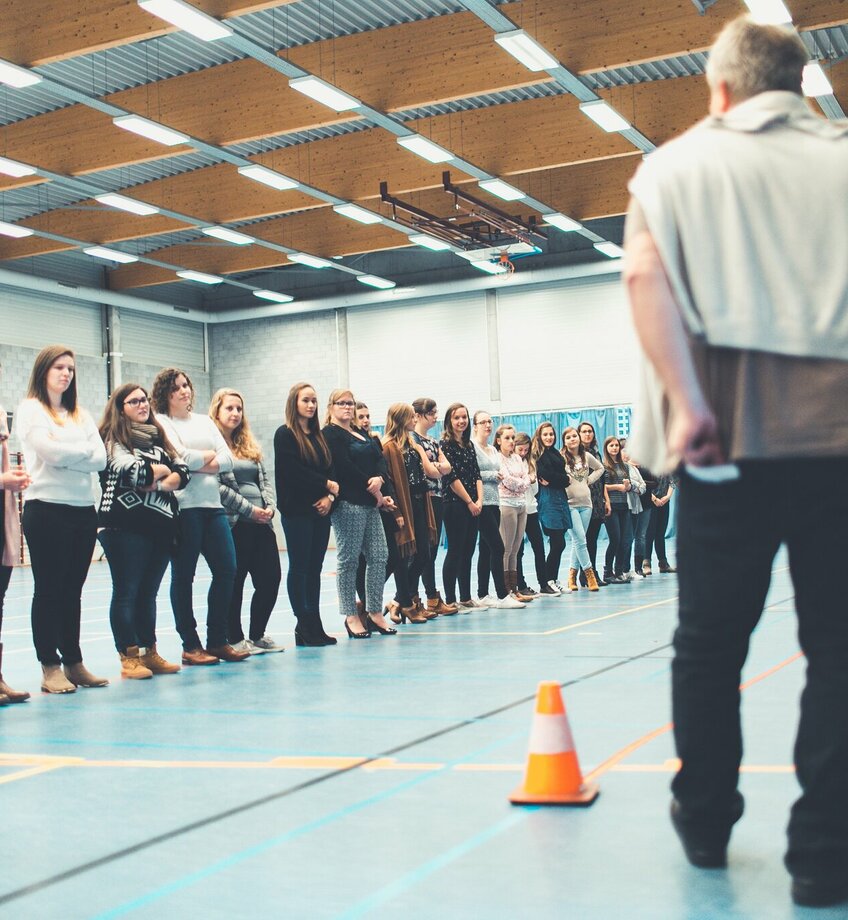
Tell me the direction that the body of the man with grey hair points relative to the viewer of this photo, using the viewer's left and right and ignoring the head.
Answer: facing away from the viewer

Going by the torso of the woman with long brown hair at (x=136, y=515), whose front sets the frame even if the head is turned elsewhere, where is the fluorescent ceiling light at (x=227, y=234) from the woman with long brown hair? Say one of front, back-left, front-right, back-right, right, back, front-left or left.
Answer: back-left

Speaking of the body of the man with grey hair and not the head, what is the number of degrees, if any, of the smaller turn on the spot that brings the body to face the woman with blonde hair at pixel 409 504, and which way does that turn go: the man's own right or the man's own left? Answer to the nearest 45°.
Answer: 0° — they already face them

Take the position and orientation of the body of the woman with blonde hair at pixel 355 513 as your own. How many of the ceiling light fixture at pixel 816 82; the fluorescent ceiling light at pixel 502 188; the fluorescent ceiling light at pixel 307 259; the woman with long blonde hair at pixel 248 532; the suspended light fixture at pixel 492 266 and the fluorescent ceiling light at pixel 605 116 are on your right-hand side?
1

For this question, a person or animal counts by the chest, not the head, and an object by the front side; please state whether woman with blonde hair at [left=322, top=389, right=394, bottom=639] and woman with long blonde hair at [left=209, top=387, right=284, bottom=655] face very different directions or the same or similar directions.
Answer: same or similar directions

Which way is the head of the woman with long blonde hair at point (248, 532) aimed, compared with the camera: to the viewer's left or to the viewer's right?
to the viewer's right

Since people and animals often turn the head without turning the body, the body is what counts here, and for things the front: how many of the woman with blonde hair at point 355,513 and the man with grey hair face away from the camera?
1

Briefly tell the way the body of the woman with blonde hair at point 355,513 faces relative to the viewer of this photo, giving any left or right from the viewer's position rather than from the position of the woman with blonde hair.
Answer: facing the viewer and to the right of the viewer

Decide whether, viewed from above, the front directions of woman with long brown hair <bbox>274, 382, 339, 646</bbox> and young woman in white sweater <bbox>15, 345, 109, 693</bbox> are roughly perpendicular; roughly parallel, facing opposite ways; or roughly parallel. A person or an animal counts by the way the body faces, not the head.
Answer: roughly parallel

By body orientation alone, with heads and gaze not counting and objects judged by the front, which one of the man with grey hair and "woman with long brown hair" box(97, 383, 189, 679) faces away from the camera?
the man with grey hair

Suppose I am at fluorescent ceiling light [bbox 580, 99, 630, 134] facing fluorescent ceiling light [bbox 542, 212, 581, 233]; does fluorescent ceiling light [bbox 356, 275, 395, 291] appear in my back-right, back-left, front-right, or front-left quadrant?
front-left

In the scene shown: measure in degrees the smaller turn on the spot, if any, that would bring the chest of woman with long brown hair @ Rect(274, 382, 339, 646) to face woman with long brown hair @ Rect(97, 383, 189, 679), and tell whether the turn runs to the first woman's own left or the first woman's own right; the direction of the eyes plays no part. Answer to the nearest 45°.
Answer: approximately 90° to the first woman's own right

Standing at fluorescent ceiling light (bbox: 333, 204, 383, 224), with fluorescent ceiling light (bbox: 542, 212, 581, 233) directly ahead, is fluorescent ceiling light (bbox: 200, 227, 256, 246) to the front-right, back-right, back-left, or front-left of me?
back-left

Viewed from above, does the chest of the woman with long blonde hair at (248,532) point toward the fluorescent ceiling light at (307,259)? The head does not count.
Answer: no

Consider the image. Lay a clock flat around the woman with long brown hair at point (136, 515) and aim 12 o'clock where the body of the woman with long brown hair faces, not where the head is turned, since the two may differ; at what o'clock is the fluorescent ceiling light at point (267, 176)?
The fluorescent ceiling light is roughly at 8 o'clock from the woman with long brown hair.

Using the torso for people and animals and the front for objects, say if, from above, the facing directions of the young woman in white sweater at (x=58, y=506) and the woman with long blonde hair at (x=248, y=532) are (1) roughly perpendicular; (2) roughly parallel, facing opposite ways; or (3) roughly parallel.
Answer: roughly parallel
